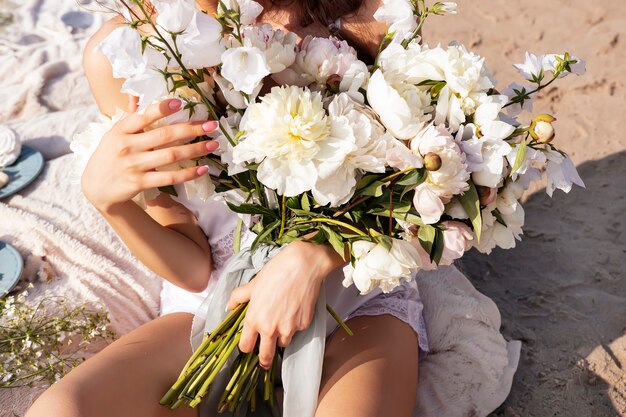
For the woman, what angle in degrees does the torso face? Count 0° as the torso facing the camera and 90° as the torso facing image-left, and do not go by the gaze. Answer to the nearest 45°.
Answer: approximately 0°

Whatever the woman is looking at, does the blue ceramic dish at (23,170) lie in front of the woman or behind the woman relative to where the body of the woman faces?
behind
